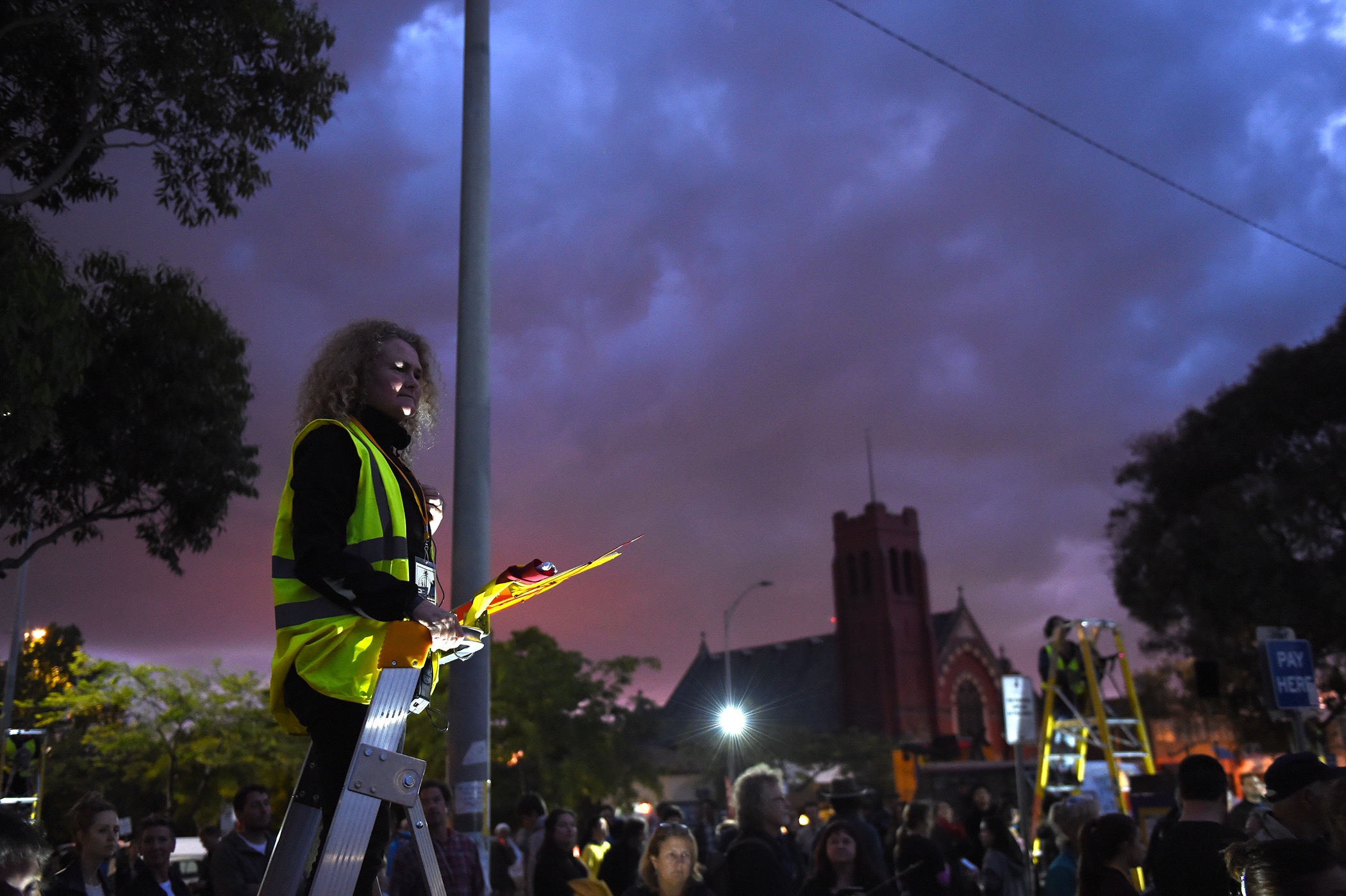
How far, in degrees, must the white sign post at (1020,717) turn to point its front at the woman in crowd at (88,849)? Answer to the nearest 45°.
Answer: approximately 45° to its right

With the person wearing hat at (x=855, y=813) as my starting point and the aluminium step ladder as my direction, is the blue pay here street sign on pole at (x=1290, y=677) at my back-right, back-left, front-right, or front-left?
back-left

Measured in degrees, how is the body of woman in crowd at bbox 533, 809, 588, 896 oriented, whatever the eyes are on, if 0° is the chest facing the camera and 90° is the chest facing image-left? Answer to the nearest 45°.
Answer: approximately 315°

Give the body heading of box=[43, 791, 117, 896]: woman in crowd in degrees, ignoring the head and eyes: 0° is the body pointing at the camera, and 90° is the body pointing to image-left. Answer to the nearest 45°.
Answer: approximately 315°

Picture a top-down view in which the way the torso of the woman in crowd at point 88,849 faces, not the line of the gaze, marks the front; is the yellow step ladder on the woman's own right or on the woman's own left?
on the woman's own left

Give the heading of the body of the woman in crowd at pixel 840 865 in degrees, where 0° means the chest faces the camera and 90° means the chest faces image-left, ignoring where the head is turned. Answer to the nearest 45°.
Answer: approximately 0°

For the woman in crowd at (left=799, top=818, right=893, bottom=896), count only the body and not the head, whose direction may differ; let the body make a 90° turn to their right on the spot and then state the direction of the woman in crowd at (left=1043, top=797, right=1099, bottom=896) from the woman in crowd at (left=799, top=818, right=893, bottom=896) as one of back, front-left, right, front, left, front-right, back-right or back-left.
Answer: back-right

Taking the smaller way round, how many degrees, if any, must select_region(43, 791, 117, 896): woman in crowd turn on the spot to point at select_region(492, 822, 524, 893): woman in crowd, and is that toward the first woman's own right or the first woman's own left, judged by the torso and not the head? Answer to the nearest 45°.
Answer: approximately 90° to the first woman's own left

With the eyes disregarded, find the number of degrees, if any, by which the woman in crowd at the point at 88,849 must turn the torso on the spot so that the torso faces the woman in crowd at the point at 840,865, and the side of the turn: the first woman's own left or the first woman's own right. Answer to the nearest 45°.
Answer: approximately 45° to the first woman's own left
